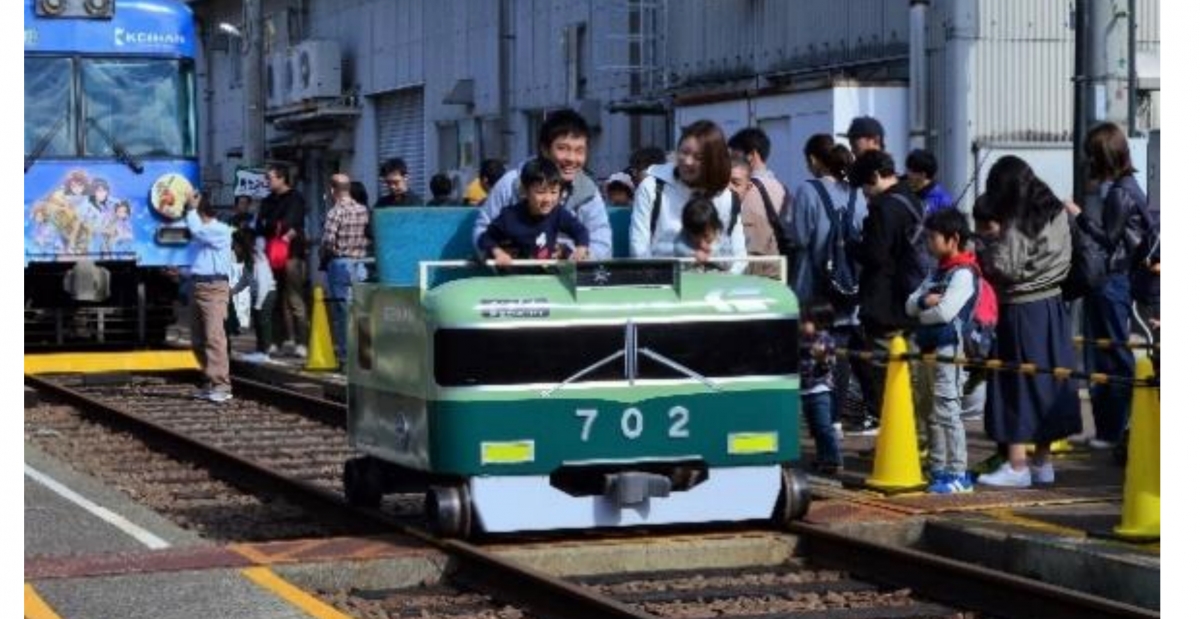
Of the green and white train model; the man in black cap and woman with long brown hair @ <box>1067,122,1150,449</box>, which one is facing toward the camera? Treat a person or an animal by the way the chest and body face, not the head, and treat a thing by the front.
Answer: the green and white train model

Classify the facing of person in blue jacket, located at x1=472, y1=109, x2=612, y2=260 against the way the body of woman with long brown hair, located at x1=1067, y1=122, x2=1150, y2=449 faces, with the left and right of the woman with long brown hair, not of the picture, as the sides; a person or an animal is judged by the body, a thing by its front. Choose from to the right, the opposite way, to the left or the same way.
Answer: to the left

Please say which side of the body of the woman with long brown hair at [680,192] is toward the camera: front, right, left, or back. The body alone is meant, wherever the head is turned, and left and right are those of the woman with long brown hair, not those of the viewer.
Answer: front

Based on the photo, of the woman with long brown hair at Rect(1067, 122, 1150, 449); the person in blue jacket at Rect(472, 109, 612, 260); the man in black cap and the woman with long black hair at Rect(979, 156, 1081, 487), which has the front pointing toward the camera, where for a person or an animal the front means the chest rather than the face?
the person in blue jacket

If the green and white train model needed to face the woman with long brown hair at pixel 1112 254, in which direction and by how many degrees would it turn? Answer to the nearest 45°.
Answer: approximately 135° to its left

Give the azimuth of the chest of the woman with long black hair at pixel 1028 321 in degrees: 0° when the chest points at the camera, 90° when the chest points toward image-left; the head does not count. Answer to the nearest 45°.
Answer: approximately 135°

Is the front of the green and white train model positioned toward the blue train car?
no

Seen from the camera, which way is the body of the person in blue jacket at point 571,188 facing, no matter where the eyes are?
toward the camera

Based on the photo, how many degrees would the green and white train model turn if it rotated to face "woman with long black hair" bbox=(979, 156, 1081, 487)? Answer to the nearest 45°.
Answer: approximately 135° to its left

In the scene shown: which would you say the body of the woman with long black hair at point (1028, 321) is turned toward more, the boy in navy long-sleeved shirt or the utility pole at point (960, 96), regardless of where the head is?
the utility pole

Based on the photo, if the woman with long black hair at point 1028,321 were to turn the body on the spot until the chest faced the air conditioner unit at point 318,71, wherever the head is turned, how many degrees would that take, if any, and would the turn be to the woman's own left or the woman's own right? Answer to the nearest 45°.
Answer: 0° — they already face it

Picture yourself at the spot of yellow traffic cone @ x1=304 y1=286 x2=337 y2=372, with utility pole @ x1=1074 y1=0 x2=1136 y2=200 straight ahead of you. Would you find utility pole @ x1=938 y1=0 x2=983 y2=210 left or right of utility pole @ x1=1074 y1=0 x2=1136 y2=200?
left

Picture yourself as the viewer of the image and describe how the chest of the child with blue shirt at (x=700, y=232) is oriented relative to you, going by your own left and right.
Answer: facing the viewer
